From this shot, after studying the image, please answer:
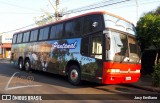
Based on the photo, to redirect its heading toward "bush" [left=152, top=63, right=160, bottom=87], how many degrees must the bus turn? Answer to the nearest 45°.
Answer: approximately 45° to its left

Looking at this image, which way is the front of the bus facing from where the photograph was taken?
facing the viewer and to the right of the viewer

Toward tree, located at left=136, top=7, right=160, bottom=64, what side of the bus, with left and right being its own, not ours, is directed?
left
